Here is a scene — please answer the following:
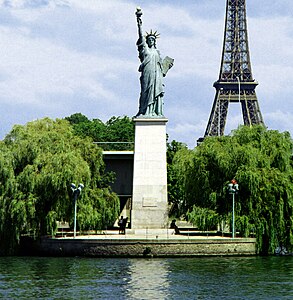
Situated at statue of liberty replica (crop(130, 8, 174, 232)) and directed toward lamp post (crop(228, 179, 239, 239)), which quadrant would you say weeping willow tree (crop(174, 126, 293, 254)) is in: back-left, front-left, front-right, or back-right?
front-left

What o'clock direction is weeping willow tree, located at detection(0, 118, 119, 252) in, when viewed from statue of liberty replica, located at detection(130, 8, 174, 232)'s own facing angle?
The weeping willow tree is roughly at 2 o'clock from the statue of liberty replica.

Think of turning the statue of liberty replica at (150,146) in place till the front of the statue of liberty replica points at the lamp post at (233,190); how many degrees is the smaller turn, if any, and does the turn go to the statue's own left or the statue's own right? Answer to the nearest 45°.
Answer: approximately 45° to the statue's own left

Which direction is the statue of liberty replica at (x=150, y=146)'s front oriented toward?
toward the camera

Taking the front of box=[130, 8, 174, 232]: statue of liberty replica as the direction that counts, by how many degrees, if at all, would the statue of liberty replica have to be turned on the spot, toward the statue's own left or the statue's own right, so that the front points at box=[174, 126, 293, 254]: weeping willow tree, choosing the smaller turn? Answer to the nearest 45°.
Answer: approximately 90° to the statue's own left
